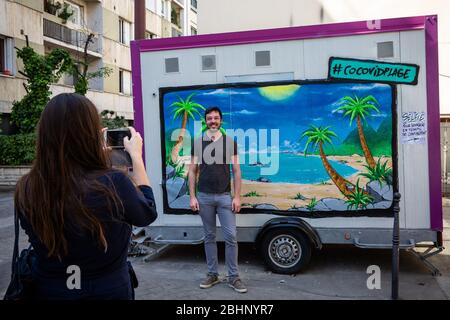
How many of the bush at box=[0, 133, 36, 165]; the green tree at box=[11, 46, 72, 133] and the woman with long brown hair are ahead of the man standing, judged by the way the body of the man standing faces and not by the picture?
1

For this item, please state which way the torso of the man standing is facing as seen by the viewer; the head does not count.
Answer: toward the camera

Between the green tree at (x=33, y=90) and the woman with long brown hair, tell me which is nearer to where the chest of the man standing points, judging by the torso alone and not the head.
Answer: the woman with long brown hair

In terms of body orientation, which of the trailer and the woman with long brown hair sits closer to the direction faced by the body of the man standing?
the woman with long brown hair

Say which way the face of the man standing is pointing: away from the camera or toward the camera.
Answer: toward the camera

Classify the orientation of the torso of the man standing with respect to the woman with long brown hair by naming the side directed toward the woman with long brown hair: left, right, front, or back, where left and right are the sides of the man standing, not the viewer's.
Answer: front

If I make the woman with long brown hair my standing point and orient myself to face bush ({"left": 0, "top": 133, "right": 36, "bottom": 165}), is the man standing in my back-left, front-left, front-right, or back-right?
front-right

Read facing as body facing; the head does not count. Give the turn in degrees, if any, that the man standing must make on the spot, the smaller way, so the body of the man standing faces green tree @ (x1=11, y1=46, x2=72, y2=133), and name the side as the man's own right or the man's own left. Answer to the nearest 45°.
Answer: approximately 135° to the man's own right

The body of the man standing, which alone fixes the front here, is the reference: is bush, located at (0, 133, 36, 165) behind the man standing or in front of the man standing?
behind

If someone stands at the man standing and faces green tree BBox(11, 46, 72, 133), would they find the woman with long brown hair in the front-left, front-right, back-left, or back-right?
back-left
